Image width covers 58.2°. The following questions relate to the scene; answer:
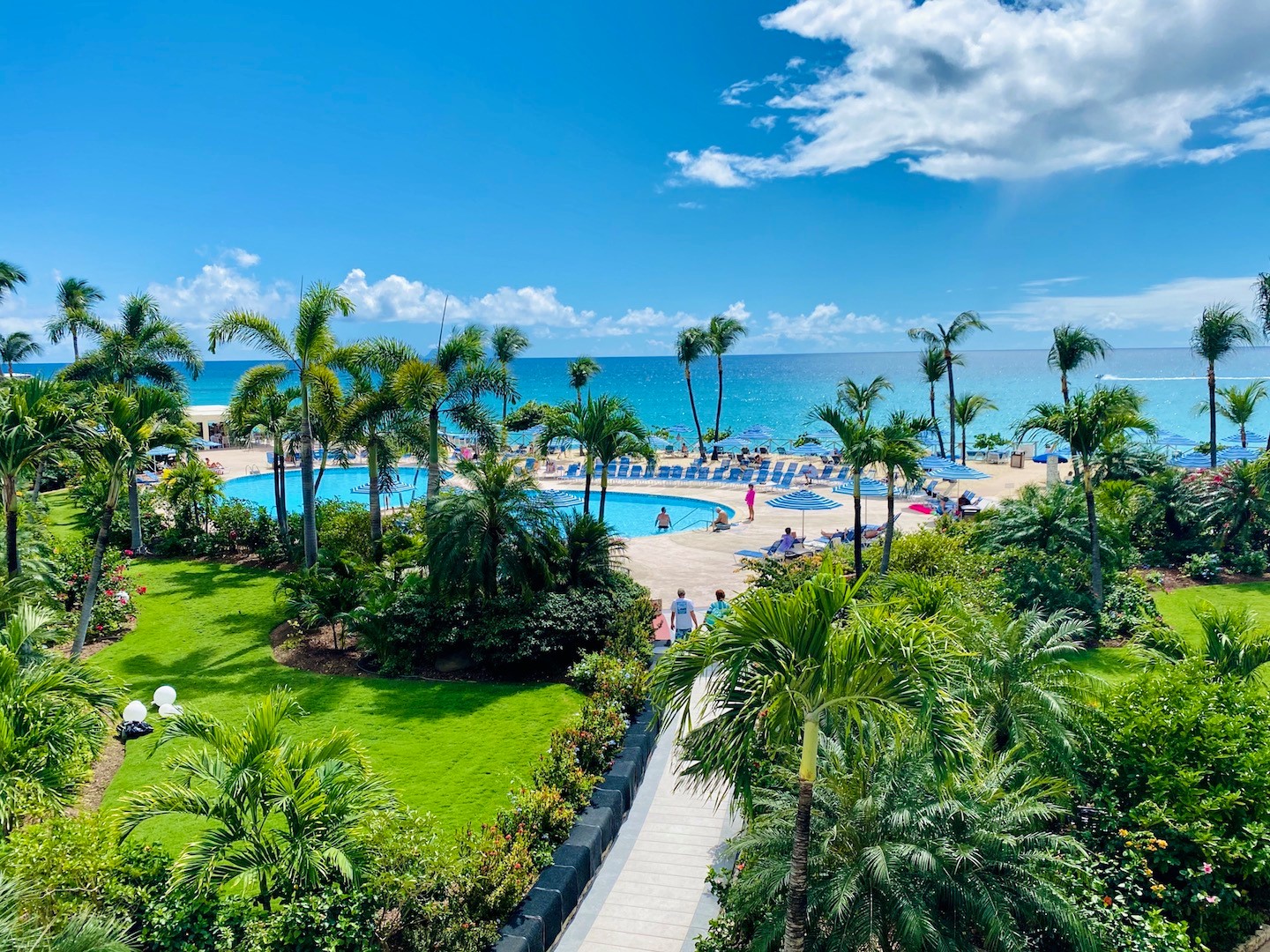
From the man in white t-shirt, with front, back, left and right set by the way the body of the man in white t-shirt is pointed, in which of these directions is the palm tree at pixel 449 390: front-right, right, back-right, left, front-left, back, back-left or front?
front-left

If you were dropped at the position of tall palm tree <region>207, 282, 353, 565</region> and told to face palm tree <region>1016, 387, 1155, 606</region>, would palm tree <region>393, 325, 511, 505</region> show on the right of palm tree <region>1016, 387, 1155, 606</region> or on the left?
left

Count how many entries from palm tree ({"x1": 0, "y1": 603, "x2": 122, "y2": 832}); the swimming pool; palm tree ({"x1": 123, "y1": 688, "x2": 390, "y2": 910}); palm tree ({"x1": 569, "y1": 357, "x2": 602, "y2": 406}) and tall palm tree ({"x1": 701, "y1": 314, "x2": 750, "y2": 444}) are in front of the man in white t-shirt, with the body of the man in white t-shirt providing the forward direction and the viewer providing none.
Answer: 3

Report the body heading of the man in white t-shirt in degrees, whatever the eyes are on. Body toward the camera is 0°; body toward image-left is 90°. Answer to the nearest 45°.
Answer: approximately 180°

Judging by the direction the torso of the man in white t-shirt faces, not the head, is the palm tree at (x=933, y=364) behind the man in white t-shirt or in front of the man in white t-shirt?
in front

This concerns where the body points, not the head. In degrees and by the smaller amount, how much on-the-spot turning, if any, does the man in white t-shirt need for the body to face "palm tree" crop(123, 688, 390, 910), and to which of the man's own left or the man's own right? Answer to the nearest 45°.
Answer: approximately 180°

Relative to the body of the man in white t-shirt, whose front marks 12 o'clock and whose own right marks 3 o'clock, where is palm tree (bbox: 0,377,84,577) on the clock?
The palm tree is roughly at 8 o'clock from the man in white t-shirt.

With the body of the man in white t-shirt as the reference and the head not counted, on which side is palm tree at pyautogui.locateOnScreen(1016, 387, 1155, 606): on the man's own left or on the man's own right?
on the man's own right

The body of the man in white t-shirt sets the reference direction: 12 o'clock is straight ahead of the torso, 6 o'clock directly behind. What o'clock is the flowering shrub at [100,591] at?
The flowering shrub is roughly at 9 o'clock from the man in white t-shirt.

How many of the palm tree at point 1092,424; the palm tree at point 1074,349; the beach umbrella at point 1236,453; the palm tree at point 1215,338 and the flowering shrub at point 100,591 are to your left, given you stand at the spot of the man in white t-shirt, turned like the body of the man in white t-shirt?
1

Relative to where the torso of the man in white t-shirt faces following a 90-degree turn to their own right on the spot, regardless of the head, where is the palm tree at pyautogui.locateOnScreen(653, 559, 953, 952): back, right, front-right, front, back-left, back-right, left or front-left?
right

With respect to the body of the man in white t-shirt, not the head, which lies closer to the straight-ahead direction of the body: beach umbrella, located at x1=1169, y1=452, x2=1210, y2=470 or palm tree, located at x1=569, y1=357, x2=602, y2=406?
the palm tree

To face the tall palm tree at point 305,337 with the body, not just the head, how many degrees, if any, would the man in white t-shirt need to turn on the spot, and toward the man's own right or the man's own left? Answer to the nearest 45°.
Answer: approximately 90° to the man's own left

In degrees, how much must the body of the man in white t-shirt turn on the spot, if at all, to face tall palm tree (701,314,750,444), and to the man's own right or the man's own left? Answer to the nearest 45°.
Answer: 0° — they already face it
